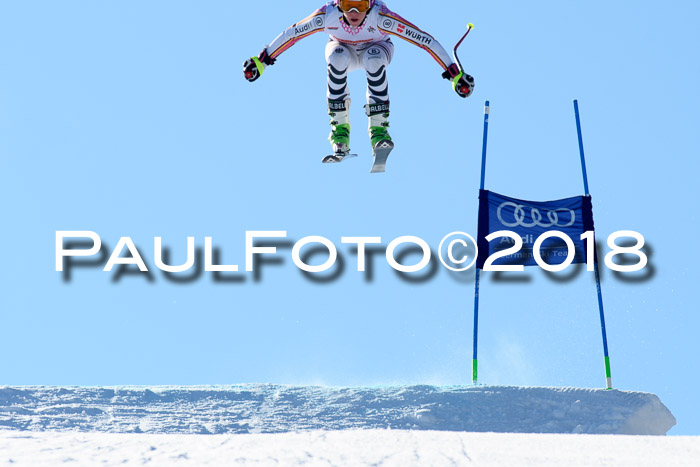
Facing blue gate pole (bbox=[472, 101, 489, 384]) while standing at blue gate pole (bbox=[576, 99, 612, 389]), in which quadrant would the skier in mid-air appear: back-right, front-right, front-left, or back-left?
front-left

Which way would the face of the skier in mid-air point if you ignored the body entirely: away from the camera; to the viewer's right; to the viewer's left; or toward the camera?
toward the camera

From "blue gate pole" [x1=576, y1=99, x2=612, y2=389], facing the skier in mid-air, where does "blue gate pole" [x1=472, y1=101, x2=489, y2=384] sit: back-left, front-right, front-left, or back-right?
front-right

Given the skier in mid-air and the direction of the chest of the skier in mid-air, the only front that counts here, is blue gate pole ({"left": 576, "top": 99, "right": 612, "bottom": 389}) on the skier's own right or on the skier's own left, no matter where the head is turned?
on the skier's own left

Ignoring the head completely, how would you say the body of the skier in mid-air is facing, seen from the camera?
toward the camera
